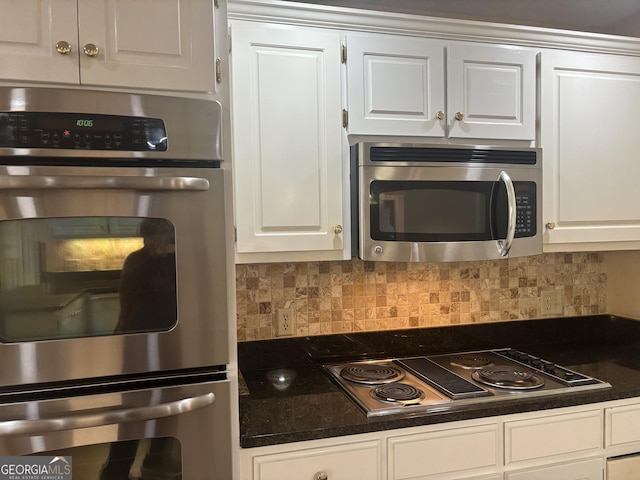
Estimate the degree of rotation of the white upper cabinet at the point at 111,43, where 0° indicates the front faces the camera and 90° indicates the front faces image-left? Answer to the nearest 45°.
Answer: approximately 0°

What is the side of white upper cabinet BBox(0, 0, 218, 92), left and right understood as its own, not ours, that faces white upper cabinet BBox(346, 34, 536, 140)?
left

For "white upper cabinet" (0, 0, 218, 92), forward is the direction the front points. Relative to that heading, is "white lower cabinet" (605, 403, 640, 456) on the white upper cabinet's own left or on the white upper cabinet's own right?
on the white upper cabinet's own left

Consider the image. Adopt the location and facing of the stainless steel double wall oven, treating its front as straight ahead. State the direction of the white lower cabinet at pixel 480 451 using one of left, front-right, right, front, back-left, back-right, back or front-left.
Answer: left

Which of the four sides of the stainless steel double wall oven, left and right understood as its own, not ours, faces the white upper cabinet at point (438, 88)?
left

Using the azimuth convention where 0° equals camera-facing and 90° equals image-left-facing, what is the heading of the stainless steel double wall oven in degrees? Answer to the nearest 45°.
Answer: approximately 0°

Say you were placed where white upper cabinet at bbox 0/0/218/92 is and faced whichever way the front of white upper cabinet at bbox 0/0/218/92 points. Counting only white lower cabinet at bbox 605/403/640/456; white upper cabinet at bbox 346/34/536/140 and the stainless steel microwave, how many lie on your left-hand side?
3

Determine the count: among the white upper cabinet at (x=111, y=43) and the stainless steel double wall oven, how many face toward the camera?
2

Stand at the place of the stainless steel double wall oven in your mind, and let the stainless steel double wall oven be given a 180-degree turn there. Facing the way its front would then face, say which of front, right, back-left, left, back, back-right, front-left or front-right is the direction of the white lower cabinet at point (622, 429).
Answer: right

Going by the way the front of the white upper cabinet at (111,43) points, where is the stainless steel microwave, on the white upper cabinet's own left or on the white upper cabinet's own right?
on the white upper cabinet's own left
